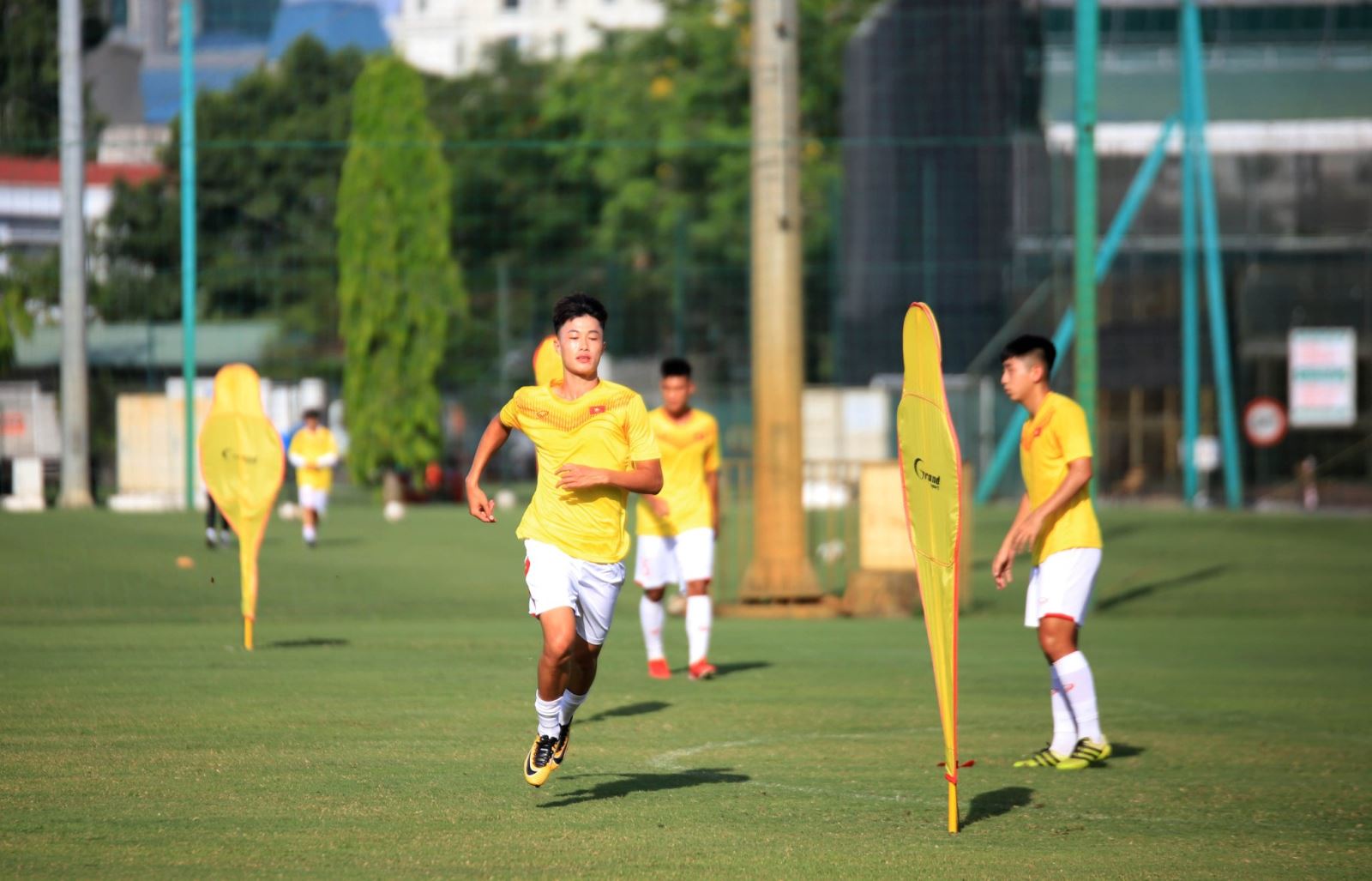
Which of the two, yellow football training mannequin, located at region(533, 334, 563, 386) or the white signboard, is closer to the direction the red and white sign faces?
the yellow football training mannequin

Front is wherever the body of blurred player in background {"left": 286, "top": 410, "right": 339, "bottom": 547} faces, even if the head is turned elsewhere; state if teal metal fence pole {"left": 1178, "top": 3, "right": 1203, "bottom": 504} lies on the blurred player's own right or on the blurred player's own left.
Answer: on the blurred player's own left

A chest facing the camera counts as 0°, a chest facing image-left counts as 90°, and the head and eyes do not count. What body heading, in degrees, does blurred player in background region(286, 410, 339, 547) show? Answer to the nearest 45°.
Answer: approximately 0°

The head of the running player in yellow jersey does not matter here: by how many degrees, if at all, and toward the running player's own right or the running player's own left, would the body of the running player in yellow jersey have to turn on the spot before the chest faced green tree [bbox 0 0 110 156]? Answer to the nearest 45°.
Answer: approximately 180°

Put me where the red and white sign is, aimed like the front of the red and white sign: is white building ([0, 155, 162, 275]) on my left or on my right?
on my right

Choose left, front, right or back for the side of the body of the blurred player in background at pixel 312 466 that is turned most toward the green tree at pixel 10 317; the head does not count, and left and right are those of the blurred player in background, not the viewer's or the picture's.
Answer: back

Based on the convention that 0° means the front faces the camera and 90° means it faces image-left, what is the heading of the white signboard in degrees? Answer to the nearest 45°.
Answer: approximately 0°

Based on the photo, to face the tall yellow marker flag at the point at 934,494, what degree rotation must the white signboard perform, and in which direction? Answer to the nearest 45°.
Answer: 0° — it already faces it

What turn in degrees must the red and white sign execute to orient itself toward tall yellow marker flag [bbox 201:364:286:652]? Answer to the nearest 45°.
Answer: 0° — it already faces it
